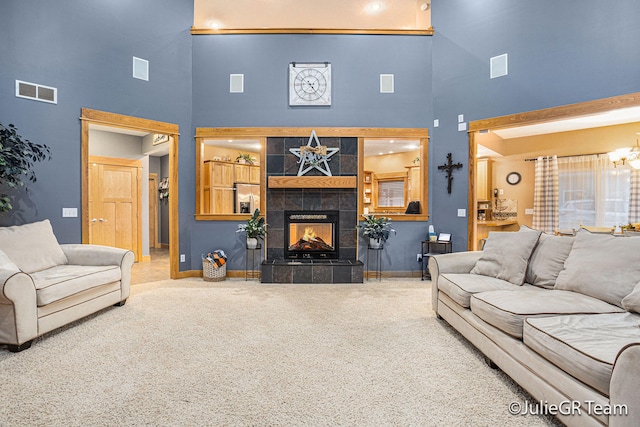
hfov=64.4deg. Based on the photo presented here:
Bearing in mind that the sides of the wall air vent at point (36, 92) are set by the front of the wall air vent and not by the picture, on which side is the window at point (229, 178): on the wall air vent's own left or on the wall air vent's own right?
on the wall air vent's own left

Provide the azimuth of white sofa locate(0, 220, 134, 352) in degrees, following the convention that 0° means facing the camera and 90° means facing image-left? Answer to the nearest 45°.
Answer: approximately 315°

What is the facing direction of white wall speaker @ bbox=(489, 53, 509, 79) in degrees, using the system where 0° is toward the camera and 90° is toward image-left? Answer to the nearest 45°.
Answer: approximately 45°

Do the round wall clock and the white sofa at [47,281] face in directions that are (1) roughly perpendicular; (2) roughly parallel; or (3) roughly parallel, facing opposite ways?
roughly perpendicular

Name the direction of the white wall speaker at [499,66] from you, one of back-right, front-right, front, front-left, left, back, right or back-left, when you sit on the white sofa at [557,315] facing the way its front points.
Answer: back-right

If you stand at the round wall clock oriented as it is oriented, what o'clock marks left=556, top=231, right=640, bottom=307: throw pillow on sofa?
The throw pillow on sofa is roughly at 12 o'clock from the round wall clock.

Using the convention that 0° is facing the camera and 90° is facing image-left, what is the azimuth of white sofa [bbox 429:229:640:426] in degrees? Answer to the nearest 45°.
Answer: approximately 45°
